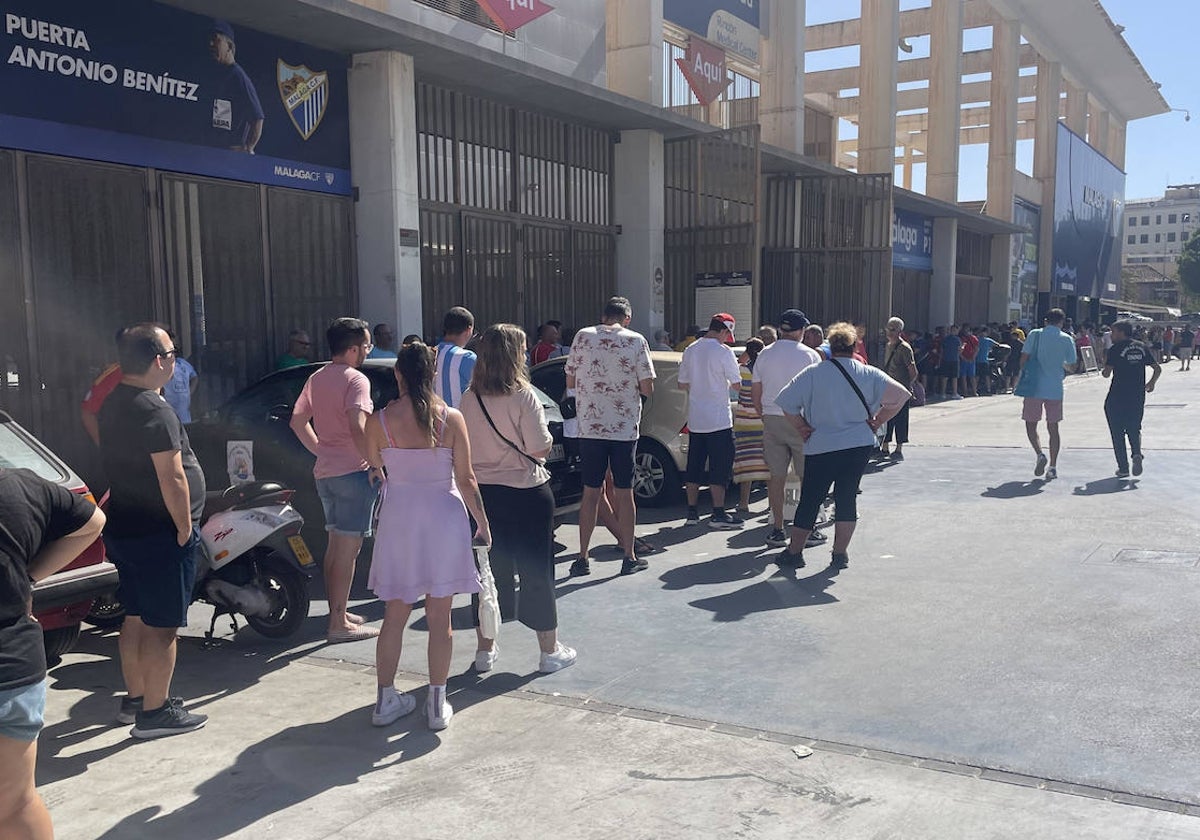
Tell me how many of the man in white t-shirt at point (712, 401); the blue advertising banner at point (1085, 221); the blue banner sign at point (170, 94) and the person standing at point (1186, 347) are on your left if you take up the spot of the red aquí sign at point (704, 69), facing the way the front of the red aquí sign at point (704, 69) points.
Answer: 2

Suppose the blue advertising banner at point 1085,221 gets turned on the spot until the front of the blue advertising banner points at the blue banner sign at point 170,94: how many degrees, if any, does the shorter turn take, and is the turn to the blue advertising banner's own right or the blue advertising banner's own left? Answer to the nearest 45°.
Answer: approximately 45° to the blue advertising banner's own right

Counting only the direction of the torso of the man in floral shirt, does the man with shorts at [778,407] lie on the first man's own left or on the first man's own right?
on the first man's own right

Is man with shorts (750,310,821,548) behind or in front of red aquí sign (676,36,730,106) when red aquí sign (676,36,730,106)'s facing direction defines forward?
in front

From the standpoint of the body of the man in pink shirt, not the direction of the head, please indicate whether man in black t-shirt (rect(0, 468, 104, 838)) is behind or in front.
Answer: behind

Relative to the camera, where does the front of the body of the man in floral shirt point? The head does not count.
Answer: away from the camera
